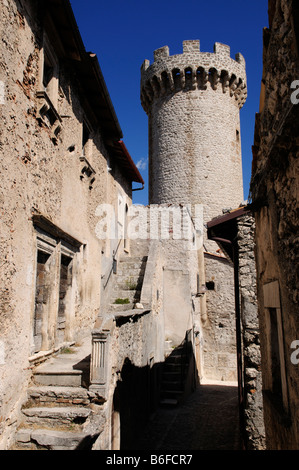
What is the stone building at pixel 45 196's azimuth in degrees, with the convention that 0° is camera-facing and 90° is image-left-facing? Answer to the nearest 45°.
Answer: approximately 270°

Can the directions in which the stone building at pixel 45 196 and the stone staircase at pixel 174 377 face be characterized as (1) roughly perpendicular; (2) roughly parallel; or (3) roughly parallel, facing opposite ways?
roughly perpendicular

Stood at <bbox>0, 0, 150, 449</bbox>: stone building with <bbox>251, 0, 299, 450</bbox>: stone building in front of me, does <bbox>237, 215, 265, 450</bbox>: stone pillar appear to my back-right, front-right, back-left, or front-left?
front-left

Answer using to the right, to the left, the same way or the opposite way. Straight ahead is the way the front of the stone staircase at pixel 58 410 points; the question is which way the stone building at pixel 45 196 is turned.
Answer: to the left

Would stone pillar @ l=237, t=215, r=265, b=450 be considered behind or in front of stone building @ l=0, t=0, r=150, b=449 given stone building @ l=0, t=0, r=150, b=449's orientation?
in front

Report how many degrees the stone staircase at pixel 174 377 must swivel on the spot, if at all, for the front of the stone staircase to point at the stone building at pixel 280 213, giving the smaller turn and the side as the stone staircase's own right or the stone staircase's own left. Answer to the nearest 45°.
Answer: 0° — it already faces it

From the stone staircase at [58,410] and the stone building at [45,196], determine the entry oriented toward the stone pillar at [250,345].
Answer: the stone building

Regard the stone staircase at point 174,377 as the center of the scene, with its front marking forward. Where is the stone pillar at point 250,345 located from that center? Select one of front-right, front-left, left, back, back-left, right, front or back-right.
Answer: front

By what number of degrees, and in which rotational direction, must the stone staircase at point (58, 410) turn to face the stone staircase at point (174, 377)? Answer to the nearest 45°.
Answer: approximately 135° to its left

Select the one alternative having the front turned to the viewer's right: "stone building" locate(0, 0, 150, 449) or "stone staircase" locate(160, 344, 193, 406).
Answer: the stone building

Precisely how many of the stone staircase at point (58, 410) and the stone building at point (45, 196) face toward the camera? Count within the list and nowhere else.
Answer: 1

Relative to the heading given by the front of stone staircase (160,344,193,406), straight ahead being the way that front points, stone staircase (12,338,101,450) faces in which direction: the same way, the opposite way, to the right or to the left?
the same way

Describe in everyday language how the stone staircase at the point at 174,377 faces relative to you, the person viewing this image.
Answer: facing the viewer

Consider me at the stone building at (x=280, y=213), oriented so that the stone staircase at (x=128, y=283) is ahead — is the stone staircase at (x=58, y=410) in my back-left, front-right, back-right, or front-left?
front-left

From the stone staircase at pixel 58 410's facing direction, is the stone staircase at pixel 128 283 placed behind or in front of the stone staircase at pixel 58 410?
behind
